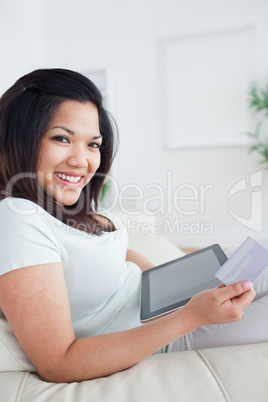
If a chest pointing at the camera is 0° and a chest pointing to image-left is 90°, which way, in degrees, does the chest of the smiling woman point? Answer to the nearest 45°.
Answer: approximately 315°

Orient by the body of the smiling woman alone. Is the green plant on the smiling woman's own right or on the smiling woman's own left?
on the smiling woman's own left
